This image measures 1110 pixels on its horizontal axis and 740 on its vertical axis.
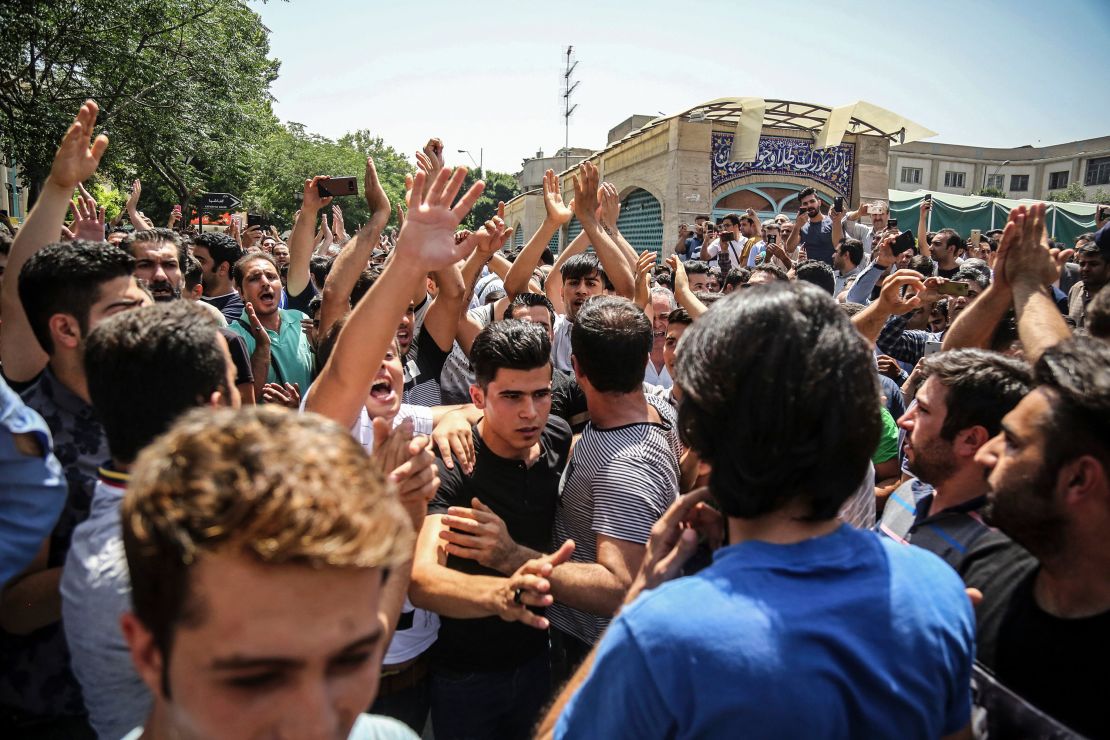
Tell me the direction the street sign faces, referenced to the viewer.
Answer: facing the viewer

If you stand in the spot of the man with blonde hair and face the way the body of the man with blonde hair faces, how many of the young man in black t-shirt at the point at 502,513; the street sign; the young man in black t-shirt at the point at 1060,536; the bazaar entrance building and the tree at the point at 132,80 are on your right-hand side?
0

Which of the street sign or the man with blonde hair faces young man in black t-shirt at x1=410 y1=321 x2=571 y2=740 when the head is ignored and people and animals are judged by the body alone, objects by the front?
the street sign

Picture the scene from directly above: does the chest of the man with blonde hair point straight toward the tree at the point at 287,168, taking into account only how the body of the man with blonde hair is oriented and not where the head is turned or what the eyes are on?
no

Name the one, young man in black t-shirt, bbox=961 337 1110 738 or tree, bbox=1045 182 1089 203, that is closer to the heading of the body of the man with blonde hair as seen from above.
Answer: the young man in black t-shirt

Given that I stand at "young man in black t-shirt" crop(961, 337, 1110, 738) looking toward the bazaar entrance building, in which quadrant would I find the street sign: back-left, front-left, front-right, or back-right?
front-left

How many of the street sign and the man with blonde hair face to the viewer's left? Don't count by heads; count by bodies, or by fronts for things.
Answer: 0

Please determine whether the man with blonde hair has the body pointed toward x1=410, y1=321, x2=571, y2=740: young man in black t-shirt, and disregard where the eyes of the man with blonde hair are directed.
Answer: no

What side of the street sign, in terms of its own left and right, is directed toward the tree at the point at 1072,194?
left

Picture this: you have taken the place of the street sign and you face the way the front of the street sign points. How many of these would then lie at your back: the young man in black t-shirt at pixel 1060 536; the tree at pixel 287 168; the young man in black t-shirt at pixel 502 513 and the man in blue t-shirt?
1

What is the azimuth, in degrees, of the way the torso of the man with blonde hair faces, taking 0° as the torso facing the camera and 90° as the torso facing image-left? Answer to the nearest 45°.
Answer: approximately 315°

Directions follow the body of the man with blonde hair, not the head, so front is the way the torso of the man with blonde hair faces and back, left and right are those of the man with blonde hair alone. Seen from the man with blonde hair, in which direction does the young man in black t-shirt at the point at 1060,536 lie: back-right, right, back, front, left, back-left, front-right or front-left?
front-left

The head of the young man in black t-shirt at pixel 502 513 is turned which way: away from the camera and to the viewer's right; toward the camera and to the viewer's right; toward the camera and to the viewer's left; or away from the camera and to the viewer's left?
toward the camera and to the viewer's right

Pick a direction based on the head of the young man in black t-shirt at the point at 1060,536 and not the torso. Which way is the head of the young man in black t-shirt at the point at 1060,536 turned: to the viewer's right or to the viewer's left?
to the viewer's left

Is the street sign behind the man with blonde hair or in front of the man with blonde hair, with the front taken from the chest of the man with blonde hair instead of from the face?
behind

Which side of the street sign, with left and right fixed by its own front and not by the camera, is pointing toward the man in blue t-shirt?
front

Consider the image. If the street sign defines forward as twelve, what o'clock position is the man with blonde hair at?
The man with blonde hair is roughly at 12 o'clock from the street sign.

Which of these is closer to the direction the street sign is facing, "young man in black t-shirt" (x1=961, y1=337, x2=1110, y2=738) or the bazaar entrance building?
the young man in black t-shirt

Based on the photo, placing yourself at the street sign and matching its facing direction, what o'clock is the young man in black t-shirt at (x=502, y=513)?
The young man in black t-shirt is roughly at 12 o'clock from the street sign.

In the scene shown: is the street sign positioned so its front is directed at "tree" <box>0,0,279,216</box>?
no

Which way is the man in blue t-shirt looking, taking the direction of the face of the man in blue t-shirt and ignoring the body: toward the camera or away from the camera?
away from the camera

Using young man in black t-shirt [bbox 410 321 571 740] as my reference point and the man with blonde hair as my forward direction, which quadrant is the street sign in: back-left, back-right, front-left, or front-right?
back-right
